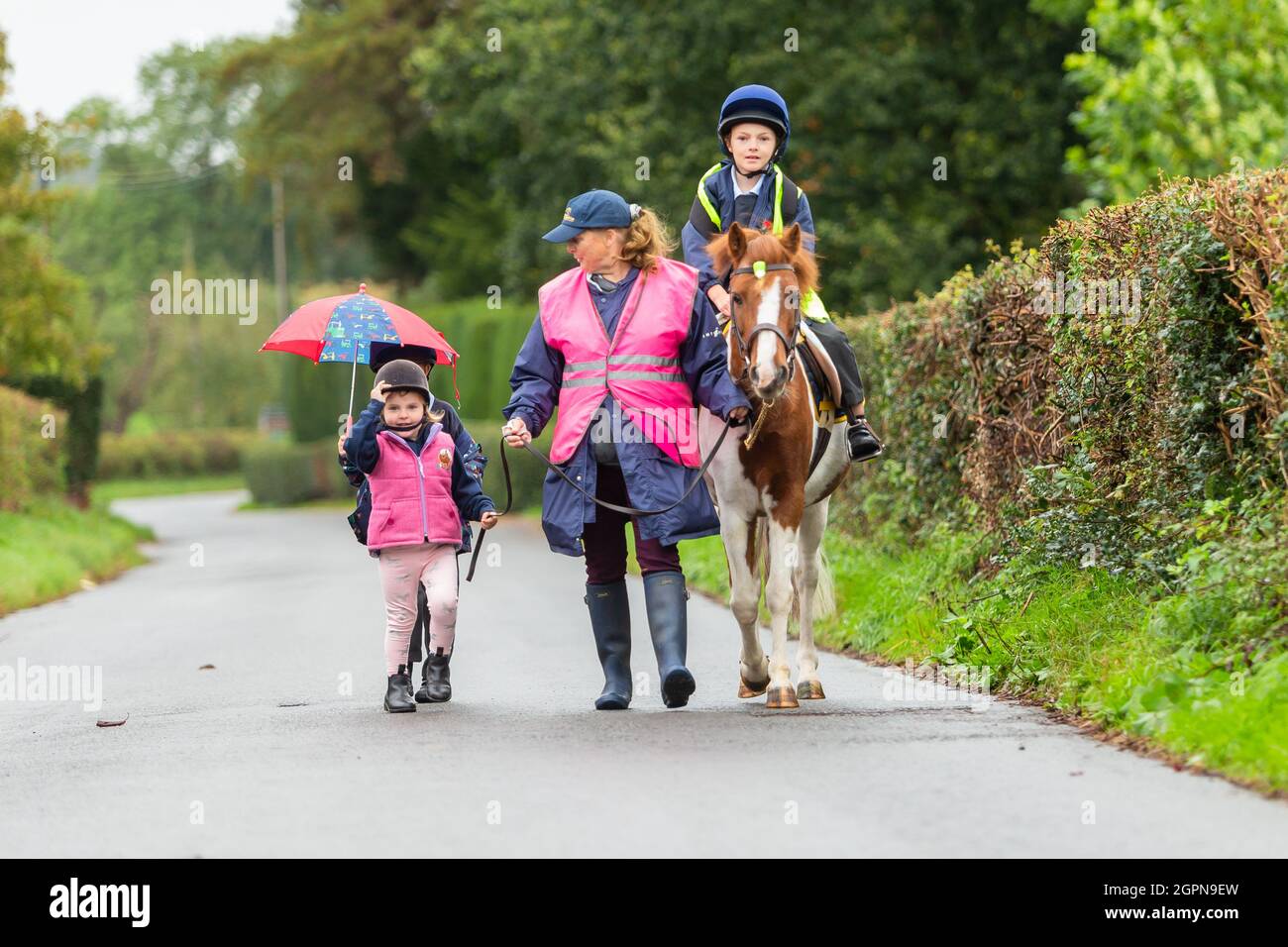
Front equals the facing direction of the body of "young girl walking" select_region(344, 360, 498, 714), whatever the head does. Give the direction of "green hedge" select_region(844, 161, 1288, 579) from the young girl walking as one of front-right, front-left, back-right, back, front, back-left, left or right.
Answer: left

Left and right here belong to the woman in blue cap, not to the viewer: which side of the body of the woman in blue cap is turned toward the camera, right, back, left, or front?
front

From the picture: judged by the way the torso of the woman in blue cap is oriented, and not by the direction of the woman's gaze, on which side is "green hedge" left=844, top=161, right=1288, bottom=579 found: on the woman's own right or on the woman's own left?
on the woman's own left

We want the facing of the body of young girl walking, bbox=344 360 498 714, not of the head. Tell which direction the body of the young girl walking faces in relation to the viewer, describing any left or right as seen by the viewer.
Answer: facing the viewer

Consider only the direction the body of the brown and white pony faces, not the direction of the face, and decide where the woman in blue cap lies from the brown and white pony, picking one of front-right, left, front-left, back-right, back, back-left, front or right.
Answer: right

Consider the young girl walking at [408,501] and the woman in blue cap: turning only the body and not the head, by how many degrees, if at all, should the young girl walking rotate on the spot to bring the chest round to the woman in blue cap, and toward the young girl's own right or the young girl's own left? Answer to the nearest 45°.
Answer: approximately 45° to the young girl's own left

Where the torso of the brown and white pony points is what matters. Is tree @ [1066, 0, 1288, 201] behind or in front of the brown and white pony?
behind

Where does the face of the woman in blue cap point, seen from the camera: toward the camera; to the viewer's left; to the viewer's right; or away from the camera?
to the viewer's left

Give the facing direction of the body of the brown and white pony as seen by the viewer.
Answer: toward the camera

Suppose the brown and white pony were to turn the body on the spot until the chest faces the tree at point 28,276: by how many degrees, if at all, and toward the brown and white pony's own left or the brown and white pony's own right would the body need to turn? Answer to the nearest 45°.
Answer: approximately 135° to the brown and white pony's own right

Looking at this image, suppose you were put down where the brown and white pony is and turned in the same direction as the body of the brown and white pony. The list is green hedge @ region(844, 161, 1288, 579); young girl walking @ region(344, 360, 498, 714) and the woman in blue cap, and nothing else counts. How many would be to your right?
2

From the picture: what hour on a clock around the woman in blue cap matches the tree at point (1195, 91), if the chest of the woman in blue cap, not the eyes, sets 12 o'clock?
The tree is roughly at 7 o'clock from the woman in blue cap.

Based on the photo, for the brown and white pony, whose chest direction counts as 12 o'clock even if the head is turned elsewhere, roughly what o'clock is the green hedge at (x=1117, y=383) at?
The green hedge is roughly at 8 o'clock from the brown and white pony.
